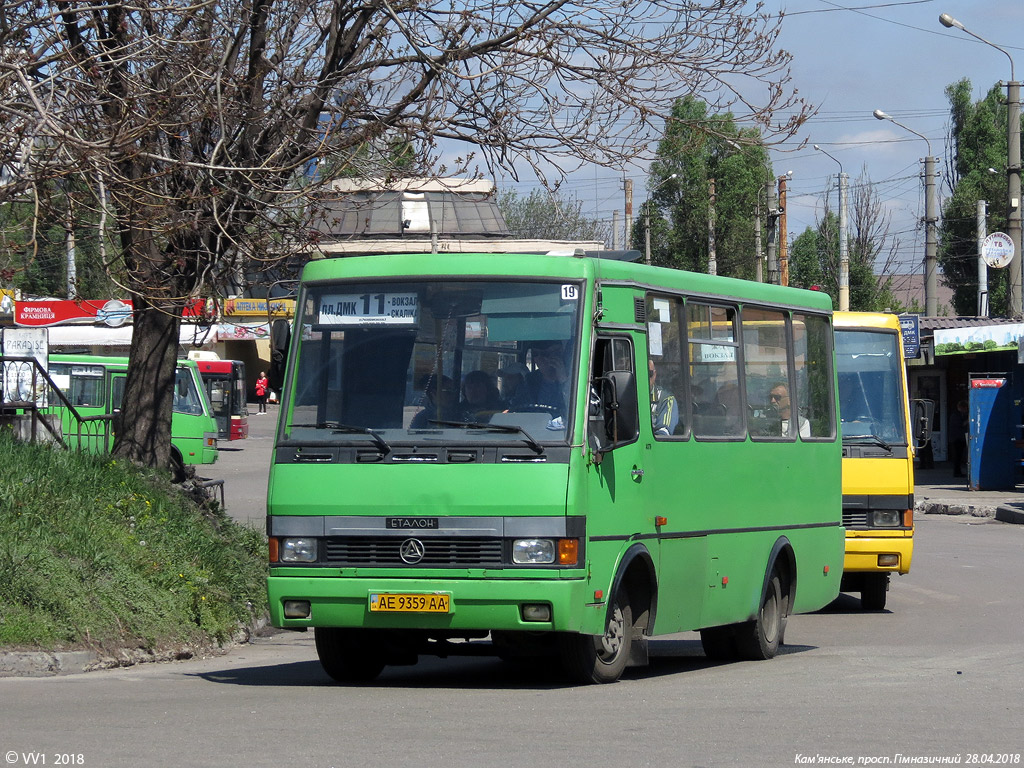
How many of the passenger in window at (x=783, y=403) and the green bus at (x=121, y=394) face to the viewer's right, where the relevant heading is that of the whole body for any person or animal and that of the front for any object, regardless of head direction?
1

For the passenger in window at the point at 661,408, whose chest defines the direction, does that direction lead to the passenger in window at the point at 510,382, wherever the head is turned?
yes

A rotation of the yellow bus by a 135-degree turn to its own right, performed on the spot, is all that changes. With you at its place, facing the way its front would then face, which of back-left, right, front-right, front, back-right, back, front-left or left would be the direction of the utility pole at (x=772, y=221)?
front-right

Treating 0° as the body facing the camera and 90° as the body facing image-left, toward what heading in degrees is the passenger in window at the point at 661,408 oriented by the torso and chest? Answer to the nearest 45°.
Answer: approximately 45°

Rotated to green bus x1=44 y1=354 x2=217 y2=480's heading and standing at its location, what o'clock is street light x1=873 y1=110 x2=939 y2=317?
The street light is roughly at 12 o'clock from the green bus.

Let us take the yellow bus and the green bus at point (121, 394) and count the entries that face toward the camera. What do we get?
1

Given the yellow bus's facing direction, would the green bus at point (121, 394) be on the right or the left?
on its right

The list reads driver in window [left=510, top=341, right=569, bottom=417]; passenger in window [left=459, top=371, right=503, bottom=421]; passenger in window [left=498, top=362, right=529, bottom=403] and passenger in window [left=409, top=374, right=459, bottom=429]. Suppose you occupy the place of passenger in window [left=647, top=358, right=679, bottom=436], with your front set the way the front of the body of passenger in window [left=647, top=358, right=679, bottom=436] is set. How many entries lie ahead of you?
4

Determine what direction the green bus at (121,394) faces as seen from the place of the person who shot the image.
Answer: facing to the right of the viewer

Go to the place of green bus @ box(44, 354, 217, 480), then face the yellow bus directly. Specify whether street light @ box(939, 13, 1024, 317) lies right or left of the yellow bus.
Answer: left
